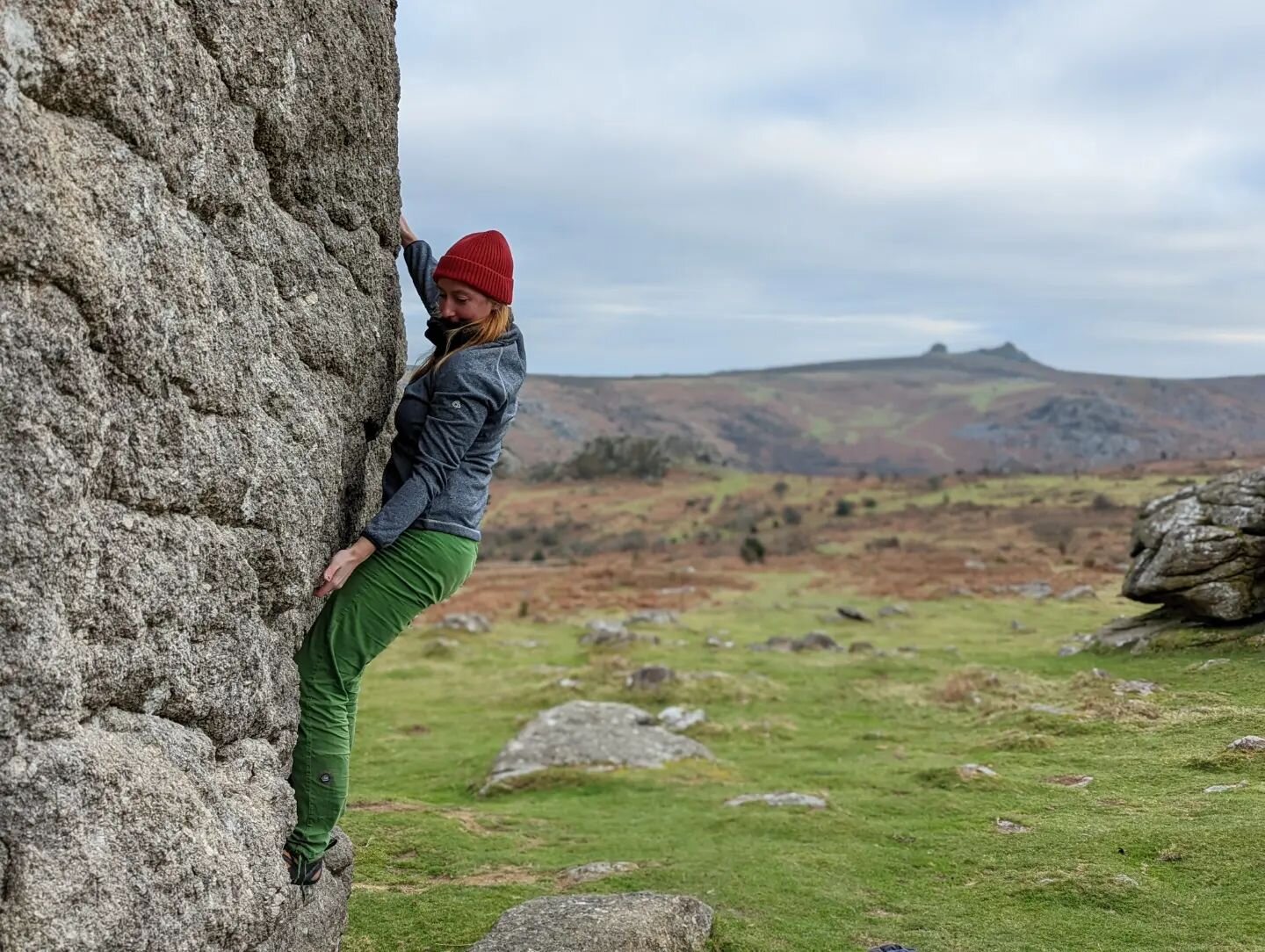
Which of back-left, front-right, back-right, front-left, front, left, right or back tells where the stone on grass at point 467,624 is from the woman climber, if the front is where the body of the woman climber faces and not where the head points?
right

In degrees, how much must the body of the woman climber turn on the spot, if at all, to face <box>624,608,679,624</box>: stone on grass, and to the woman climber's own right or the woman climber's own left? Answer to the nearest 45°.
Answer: approximately 90° to the woman climber's own right

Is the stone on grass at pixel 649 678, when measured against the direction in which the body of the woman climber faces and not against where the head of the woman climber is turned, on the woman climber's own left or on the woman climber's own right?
on the woman climber's own right

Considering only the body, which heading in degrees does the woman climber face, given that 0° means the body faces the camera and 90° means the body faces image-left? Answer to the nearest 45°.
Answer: approximately 90°

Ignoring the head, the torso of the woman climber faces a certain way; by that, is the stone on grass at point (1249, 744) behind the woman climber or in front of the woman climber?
behind

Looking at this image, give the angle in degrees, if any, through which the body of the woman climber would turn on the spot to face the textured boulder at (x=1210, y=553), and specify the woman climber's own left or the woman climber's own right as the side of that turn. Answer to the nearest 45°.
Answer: approximately 135° to the woman climber's own right

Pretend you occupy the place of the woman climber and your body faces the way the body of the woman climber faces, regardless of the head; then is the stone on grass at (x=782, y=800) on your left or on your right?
on your right
